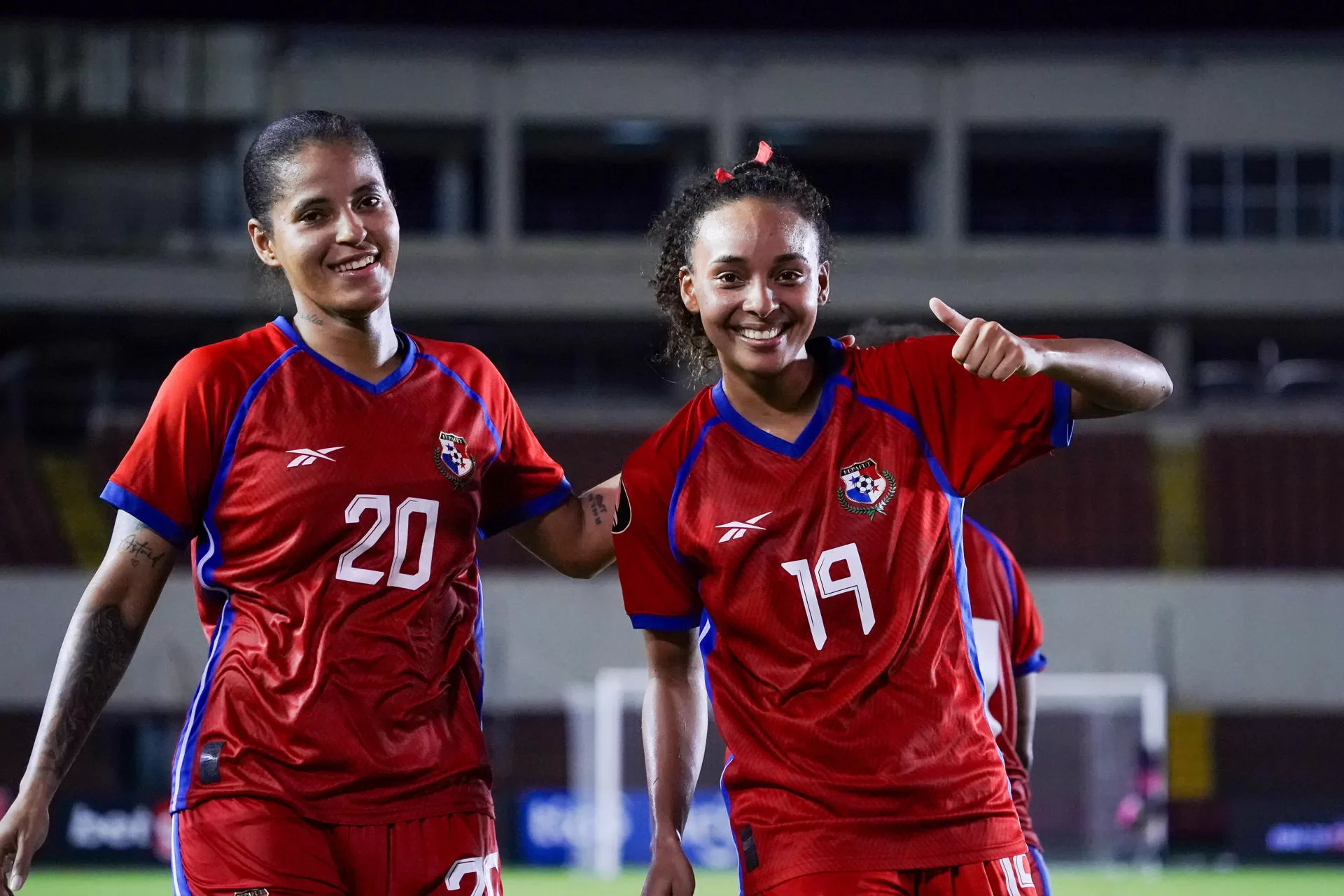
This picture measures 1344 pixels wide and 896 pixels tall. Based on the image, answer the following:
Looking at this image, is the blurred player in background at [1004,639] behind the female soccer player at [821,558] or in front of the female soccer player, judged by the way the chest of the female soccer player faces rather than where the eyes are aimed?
behind

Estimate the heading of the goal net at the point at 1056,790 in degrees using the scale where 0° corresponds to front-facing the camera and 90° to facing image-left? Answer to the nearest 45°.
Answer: approximately 0°

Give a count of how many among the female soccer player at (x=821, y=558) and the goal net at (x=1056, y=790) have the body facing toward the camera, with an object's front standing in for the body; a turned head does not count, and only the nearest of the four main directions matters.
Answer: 2

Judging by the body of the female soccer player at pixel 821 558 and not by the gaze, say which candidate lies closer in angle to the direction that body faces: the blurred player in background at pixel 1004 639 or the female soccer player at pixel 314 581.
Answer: the female soccer player

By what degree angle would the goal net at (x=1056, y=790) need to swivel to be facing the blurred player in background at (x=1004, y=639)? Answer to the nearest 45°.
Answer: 0° — it already faces them

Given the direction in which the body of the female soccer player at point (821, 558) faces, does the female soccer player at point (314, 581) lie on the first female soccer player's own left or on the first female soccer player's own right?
on the first female soccer player's own right

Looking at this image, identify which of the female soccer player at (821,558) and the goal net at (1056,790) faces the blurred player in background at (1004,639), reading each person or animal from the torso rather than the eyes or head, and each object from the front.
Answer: the goal net

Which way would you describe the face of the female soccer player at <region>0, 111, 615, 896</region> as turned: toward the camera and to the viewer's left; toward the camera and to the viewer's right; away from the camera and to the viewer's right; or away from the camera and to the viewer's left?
toward the camera and to the viewer's right
